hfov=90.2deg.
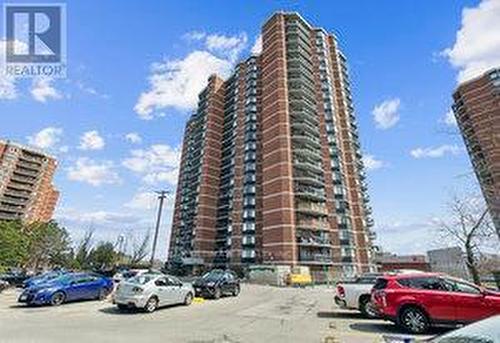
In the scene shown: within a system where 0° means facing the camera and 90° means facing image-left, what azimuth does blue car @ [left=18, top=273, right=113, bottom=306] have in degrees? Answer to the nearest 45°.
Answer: approximately 45°

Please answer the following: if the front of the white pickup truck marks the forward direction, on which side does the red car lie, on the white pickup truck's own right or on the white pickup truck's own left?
on the white pickup truck's own right
